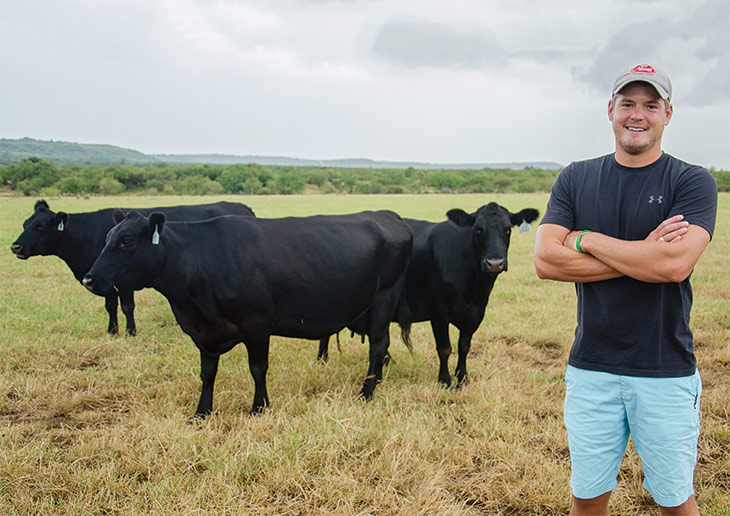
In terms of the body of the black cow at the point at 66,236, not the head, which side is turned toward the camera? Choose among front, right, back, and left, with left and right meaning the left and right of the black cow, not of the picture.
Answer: left

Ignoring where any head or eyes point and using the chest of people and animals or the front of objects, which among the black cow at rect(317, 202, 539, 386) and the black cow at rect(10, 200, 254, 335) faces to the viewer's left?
the black cow at rect(10, 200, 254, 335)

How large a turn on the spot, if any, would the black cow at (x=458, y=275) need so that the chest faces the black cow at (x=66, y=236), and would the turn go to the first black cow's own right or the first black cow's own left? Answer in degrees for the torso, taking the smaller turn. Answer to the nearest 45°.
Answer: approximately 135° to the first black cow's own right

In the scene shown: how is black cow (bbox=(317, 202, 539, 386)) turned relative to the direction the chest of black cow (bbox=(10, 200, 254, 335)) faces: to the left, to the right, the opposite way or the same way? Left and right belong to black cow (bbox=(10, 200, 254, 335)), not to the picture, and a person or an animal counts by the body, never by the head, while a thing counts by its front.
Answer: to the left

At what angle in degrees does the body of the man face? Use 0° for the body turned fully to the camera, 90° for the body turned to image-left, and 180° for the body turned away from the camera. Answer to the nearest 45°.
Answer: approximately 0°

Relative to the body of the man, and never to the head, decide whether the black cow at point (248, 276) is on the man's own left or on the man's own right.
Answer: on the man's own right

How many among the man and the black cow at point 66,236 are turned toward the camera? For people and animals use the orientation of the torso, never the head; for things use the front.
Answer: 1
